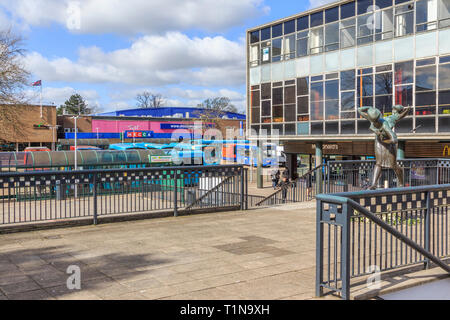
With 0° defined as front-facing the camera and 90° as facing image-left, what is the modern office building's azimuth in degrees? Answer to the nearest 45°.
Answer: approximately 45°

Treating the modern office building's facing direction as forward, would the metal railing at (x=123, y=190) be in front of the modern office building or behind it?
in front

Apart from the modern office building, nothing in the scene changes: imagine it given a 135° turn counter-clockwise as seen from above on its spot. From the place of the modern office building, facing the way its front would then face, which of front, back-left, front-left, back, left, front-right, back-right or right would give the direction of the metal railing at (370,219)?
right
